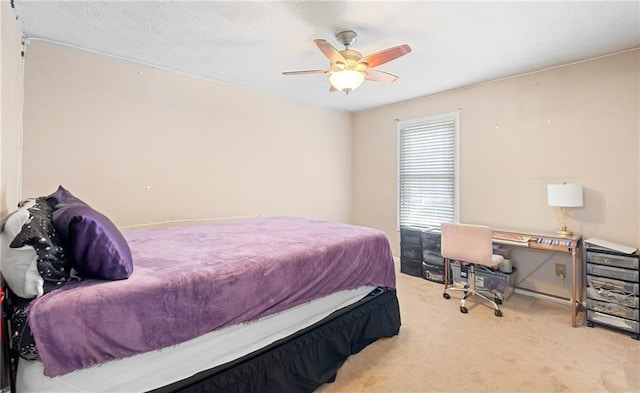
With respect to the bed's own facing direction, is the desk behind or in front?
in front

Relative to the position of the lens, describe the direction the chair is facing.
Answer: facing away from the viewer and to the right of the viewer

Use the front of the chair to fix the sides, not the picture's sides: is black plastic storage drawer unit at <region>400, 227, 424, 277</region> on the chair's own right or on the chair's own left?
on the chair's own left

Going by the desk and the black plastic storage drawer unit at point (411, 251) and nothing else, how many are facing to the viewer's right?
0

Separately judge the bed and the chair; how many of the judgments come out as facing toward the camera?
0

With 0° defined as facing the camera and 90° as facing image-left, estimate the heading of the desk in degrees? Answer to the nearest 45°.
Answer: approximately 45°

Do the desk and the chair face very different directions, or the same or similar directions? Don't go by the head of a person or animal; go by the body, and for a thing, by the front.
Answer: very different directions

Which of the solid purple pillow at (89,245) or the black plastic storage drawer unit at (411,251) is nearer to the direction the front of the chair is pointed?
the black plastic storage drawer unit
